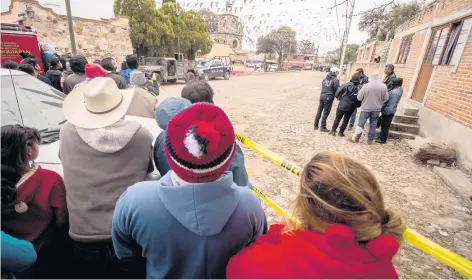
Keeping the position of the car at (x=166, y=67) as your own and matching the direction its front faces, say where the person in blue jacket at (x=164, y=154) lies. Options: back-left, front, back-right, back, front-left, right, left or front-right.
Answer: front-left

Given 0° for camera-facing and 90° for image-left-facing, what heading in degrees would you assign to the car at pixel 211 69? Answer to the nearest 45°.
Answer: approximately 45°

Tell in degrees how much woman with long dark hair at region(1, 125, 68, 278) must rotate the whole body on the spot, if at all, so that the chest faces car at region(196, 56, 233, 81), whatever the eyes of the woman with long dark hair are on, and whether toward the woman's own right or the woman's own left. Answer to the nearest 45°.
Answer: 0° — they already face it

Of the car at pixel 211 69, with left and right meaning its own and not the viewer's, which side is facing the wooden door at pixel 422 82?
left

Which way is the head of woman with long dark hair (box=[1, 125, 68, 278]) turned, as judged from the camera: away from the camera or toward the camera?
away from the camera

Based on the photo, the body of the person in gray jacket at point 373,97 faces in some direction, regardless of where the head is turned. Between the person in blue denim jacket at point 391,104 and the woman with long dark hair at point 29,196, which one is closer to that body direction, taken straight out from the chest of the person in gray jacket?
the person in blue denim jacket

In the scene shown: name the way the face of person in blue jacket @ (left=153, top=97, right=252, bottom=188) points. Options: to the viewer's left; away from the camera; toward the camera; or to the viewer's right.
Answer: away from the camera

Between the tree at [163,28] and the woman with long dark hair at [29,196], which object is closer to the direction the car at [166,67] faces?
the woman with long dark hair

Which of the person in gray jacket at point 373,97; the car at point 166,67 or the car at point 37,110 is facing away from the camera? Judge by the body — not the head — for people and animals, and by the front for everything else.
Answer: the person in gray jacket

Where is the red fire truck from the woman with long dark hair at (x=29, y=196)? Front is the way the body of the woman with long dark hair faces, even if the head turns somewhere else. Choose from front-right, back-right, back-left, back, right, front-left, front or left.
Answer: front-left

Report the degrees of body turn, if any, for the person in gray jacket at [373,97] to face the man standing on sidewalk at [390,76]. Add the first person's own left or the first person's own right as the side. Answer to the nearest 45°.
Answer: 0° — they already face them

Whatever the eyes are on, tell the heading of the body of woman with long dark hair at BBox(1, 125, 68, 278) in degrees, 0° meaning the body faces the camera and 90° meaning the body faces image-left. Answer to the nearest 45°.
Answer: approximately 225°
